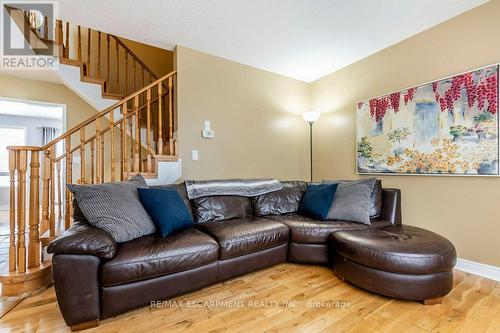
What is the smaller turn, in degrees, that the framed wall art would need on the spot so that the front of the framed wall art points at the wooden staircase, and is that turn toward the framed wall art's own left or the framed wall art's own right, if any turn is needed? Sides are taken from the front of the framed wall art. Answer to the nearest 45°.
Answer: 0° — it already faces it

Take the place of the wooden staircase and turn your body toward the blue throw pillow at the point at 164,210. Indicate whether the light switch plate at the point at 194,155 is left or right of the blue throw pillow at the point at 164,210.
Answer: left

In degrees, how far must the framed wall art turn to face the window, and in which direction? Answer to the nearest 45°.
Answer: approximately 45° to its right

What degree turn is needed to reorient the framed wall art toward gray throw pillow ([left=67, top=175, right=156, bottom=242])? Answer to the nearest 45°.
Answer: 0° — it already faces it

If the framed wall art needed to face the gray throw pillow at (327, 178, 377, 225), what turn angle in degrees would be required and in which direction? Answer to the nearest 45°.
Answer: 0° — it already faces it

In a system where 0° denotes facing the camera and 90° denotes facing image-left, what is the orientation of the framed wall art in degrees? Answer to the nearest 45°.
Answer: approximately 45°

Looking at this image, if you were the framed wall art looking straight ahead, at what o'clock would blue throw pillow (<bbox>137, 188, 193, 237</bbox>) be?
The blue throw pillow is roughly at 12 o'clock from the framed wall art.

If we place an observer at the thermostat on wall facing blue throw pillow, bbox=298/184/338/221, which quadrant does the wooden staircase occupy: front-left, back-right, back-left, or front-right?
back-right
